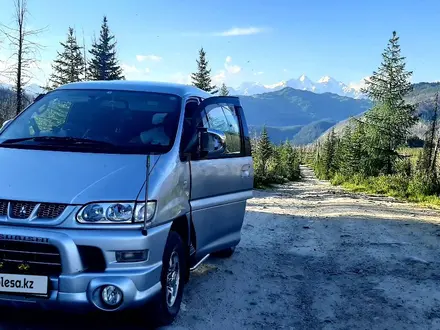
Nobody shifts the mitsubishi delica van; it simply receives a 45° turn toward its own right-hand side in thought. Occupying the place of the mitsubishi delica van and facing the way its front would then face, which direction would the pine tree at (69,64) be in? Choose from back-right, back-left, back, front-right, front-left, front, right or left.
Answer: right

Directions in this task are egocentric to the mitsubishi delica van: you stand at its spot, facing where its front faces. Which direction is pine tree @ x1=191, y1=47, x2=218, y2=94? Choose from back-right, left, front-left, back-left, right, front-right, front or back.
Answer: back-right

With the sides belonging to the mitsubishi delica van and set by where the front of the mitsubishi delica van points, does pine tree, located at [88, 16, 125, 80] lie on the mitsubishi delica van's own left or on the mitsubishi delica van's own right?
on the mitsubishi delica van's own right

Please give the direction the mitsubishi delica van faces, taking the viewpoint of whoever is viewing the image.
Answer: facing the viewer and to the left of the viewer

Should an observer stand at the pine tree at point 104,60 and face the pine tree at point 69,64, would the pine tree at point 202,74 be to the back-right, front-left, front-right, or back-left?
back-right

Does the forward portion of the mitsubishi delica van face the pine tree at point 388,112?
no
